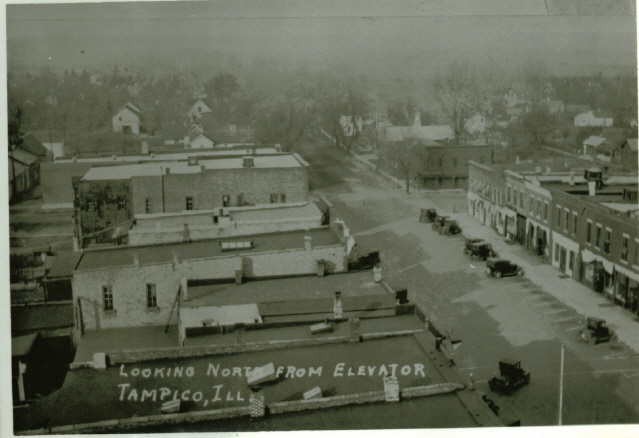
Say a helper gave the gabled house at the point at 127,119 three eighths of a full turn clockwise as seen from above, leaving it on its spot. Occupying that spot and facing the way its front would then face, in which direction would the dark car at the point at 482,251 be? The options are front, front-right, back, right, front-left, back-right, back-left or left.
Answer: back-left

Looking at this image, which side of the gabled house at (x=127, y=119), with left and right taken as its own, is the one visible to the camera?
front

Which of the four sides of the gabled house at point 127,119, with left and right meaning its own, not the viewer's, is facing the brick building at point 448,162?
left

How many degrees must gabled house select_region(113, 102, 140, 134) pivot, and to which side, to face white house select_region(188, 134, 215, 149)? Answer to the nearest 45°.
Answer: approximately 90° to its left

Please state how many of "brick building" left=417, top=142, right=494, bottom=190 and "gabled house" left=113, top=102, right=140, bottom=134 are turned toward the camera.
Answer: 2

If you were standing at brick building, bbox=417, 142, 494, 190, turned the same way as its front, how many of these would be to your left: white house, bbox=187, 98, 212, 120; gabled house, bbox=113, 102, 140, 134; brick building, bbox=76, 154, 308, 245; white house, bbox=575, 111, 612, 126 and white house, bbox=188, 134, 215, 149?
1

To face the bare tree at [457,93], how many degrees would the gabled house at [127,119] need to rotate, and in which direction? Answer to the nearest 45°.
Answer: approximately 90° to its left

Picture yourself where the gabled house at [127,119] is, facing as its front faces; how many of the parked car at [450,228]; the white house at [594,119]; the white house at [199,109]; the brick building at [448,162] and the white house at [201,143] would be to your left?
5

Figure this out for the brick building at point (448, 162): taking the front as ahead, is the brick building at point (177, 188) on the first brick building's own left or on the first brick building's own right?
on the first brick building's own right

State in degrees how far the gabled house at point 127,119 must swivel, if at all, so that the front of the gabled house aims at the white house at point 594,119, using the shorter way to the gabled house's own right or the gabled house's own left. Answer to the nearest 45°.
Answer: approximately 90° to the gabled house's own left
